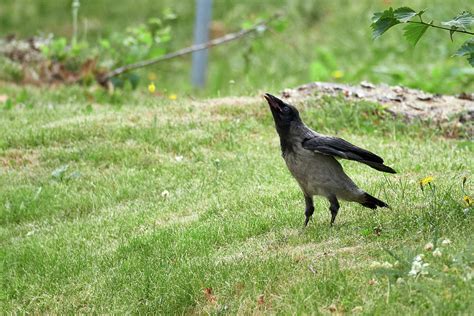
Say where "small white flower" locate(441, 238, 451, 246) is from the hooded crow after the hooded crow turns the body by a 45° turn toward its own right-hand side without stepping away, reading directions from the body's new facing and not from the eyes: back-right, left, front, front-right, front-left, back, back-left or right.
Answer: back

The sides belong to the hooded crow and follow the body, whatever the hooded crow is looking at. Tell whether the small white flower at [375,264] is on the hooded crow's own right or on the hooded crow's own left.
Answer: on the hooded crow's own left

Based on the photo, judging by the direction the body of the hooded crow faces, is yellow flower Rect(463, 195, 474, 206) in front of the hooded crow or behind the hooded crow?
behind

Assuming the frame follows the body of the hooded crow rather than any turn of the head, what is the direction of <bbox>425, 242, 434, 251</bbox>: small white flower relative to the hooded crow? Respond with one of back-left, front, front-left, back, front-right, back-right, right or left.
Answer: back-left

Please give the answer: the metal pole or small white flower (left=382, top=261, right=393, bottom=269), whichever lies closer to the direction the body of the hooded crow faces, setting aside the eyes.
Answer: the metal pole

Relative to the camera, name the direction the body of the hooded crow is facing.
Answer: to the viewer's left

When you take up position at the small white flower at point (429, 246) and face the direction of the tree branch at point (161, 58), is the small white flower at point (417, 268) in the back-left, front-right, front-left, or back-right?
back-left

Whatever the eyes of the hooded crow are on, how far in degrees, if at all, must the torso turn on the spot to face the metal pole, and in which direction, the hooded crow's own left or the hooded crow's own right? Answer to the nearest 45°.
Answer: approximately 90° to the hooded crow's own right
